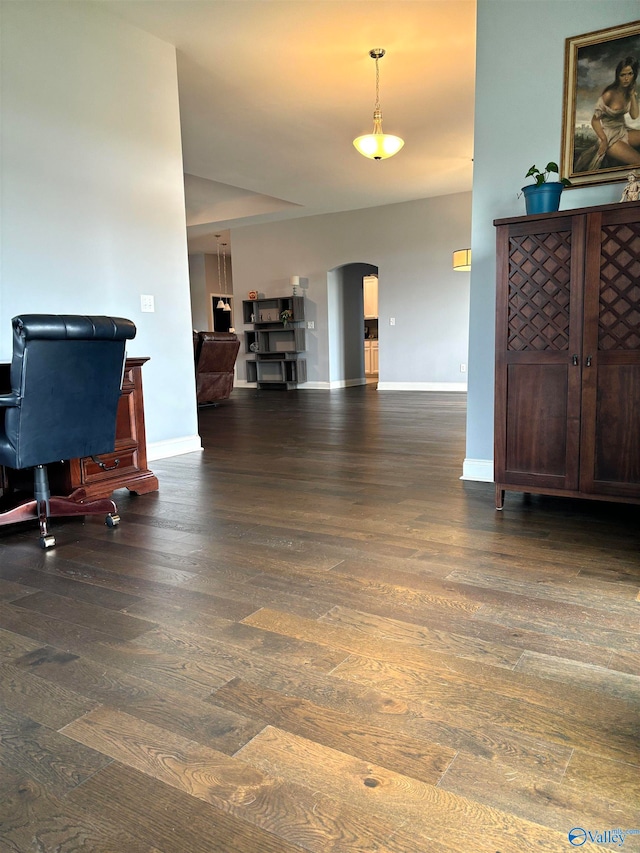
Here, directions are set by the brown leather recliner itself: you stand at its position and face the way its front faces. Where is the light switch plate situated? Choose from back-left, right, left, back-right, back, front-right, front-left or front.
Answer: back-left

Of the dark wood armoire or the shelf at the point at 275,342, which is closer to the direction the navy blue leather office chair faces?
the shelf

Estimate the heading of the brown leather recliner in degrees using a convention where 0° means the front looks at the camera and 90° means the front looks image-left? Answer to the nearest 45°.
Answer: approximately 135°

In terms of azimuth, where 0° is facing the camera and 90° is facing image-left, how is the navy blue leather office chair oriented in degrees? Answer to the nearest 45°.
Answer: approximately 135°

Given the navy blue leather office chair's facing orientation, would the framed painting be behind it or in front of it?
behind

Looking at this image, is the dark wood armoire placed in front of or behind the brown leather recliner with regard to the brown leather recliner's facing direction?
behind

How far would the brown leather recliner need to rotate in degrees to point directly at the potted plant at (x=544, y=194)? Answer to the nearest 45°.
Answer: approximately 135° to its left

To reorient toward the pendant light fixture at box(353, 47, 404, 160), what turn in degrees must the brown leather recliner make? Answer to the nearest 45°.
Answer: approximately 180°
